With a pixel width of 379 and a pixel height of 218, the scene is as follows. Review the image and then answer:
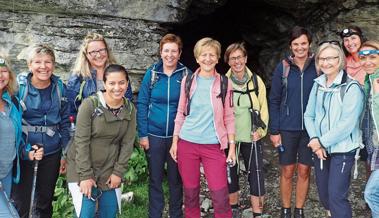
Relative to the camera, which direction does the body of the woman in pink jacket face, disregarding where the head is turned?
toward the camera

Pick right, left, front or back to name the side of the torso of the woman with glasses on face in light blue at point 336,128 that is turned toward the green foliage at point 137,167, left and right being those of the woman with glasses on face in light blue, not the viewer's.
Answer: right

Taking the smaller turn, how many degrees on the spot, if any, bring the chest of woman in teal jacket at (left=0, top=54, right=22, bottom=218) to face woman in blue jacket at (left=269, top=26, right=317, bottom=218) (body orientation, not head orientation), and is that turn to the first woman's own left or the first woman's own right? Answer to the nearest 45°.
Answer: approximately 90° to the first woman's own left

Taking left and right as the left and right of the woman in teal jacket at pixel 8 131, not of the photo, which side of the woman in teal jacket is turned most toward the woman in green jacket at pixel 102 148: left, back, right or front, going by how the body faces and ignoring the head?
left

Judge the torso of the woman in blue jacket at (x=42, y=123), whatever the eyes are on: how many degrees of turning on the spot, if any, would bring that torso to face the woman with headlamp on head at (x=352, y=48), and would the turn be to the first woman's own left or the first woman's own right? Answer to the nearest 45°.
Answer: approximately 90° to the first woman's own left

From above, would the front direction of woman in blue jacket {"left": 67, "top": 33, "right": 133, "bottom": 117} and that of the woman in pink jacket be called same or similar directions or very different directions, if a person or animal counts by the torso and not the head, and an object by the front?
same or similar directions

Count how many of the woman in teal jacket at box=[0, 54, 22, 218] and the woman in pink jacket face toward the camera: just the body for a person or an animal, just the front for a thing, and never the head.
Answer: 2

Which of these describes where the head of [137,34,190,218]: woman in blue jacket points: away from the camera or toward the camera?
toward the camera

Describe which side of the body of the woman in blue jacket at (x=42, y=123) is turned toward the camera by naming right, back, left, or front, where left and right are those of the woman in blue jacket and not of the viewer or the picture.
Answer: front

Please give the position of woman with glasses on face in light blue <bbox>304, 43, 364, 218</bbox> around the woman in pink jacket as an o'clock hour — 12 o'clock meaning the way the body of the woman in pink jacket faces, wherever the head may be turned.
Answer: The woman with glasses on face in light blue is roughly at 9 o'clock from the woman in pink jacket.

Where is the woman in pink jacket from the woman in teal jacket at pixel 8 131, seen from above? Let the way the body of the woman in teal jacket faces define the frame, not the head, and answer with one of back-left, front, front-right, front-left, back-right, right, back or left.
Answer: left

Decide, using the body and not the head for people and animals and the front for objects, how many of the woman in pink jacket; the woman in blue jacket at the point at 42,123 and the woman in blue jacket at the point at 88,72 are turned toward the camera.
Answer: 3

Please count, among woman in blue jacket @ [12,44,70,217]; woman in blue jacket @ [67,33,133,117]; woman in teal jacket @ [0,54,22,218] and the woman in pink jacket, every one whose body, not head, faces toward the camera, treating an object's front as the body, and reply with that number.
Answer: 4

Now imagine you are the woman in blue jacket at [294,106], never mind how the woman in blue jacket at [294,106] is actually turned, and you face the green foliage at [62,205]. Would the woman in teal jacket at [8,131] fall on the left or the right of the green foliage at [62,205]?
left

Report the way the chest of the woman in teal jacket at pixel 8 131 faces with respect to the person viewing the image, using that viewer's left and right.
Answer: facing the viewer

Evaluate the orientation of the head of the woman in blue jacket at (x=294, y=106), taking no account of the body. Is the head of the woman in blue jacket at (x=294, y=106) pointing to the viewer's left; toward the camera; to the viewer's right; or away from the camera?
toward the camera
